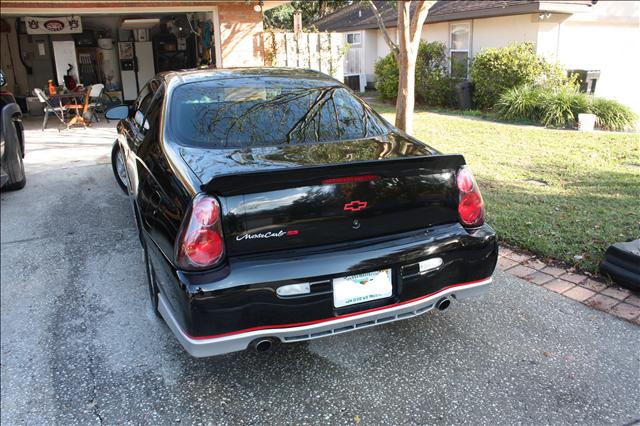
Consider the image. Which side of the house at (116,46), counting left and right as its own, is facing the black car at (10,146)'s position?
front

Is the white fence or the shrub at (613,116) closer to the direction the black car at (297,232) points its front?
the white fence

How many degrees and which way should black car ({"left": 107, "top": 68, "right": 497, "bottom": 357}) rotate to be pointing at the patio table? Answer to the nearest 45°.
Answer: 0° — it already faces it

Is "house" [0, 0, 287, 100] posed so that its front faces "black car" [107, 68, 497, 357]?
yes

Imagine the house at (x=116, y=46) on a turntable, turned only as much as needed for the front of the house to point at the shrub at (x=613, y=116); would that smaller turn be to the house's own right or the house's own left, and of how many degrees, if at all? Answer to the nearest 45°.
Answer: approximately 45° to the house's own left

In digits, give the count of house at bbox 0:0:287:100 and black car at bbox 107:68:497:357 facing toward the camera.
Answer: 1

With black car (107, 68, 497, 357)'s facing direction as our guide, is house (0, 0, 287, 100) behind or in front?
in front

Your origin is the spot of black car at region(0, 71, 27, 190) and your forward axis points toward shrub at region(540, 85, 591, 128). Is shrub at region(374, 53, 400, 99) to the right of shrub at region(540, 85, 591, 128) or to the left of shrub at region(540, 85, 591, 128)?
left

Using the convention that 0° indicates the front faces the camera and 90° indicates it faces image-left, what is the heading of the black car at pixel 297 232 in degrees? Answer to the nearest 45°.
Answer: approximately 135°

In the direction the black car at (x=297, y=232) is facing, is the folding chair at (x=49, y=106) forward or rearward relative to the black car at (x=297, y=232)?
forward

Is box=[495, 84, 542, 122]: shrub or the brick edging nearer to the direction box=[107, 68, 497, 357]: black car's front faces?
the shrub

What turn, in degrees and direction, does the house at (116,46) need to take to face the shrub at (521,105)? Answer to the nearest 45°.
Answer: approximately 45° to its left

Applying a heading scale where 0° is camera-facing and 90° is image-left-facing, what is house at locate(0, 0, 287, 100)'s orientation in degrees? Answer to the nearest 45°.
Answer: approximately 0°

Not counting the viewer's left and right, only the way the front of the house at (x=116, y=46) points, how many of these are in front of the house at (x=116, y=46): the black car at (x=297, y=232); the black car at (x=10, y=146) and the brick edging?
3

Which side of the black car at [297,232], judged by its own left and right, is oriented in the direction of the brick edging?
right

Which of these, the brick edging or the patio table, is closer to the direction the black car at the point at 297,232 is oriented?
the patio table

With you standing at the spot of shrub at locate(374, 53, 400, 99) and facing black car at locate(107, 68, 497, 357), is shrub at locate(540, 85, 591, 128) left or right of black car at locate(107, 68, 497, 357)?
left
